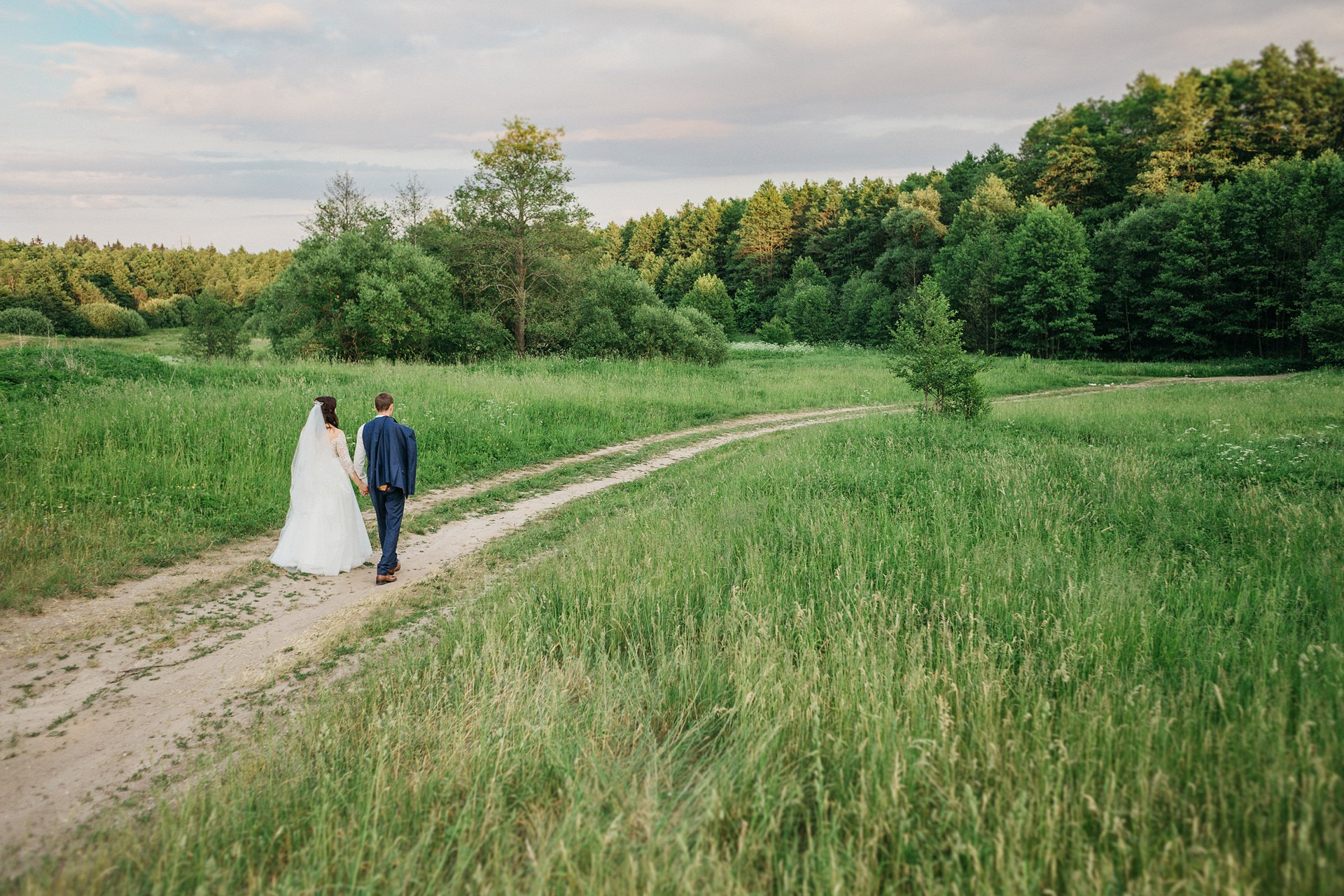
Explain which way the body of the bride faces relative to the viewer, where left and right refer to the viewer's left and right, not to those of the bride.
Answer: facing away from the viewer and to the right of the viewer

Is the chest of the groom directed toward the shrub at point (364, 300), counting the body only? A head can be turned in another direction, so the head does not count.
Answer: yes

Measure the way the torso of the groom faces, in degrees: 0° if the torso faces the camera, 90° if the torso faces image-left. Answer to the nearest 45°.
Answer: approximately 180°
